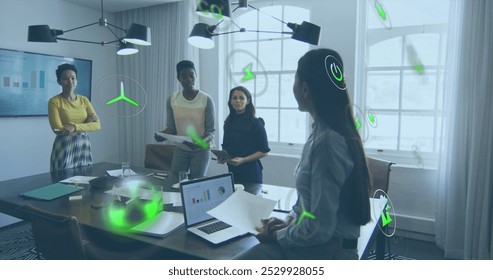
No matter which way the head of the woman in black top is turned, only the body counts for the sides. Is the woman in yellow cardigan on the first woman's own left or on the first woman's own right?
on the first woman's own right

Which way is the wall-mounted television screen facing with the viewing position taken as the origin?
facing the viewer and to the right of the viewer

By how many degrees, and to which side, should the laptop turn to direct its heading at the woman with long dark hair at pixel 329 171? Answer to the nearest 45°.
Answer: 0° — it already faces them

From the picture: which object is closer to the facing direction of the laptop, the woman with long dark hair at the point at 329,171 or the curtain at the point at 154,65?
the woman with long dark hair

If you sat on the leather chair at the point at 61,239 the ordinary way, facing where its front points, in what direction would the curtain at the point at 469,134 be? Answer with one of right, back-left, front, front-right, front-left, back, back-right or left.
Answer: front-right

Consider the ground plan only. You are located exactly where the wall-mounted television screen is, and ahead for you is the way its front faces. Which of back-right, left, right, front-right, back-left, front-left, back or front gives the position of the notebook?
front-right

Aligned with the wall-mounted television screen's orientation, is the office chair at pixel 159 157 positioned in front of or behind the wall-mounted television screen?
in front

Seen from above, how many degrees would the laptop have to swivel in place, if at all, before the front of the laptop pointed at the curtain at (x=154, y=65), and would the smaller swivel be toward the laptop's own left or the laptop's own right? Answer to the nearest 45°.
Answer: approximately 135° to the laptop's own left

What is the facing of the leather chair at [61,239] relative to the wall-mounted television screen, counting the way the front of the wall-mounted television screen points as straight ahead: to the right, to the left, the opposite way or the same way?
to the left

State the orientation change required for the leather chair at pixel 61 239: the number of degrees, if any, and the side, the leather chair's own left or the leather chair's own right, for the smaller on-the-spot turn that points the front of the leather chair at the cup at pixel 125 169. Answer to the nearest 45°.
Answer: approximately 45° to the leather chair's own left

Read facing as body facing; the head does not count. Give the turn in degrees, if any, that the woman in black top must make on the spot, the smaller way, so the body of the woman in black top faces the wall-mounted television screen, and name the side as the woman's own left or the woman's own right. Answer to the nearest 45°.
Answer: approximately 90° to the woman's own right

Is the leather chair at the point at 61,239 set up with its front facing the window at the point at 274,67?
yes

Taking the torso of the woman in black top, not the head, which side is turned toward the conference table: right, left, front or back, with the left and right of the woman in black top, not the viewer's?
front
